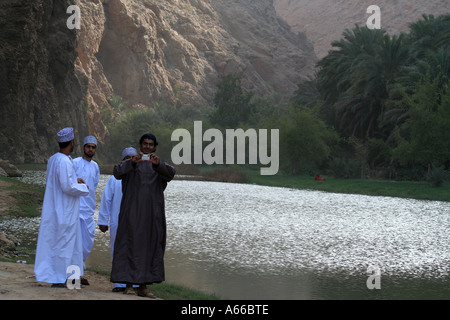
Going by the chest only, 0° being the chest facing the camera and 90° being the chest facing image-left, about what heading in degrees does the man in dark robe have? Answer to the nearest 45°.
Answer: approximately 0°
